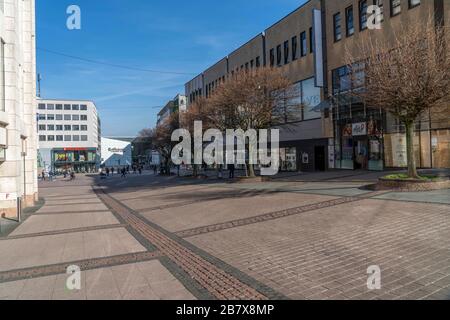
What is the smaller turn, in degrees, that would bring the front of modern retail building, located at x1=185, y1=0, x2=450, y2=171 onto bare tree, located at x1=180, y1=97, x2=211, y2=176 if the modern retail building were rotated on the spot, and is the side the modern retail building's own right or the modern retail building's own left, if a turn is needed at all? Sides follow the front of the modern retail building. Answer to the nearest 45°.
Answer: approximately 45° to the modern retail building's own right

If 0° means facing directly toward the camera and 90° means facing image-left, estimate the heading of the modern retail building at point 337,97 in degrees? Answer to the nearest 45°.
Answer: approximately 45°

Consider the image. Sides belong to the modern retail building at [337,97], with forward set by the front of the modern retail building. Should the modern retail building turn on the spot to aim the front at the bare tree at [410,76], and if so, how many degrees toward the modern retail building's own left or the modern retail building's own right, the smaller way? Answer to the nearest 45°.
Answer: approximately 45° to the modern retail building's own left

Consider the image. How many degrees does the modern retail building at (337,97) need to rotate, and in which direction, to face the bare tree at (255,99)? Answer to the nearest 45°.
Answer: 0° — it already faces it

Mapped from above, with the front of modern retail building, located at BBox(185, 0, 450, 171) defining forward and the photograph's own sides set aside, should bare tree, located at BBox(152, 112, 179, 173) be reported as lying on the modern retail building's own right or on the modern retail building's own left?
on the modern retail building's own right
